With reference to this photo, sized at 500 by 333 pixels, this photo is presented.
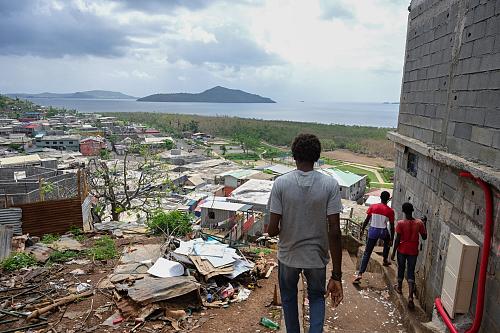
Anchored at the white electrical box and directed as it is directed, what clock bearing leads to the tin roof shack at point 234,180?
The tin roof shack is roughly at 3 o'clock from the white electrical box.

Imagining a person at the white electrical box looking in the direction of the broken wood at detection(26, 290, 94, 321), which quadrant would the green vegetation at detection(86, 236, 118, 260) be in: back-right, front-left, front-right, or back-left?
front-right

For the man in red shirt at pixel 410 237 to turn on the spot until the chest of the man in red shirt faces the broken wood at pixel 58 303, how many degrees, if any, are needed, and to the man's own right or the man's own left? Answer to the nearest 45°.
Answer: approximately 135° to the man's own left

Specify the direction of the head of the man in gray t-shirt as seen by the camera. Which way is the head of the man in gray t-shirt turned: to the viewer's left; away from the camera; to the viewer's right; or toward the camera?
away from the camera

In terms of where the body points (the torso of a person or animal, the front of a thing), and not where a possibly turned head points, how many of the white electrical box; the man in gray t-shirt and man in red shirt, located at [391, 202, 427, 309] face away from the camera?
2

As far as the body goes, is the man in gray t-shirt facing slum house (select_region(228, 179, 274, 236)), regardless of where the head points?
yes

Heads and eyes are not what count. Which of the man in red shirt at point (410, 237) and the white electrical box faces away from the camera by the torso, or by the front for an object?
the man in red shirt

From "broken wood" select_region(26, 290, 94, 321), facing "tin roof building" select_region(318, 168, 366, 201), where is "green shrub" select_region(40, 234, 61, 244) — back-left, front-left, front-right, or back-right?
front-left

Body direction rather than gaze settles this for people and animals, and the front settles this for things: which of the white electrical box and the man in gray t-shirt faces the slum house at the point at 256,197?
the man in gray t-shirt

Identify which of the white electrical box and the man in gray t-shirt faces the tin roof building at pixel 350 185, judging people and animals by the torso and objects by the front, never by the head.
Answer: the man in gray t-shirt

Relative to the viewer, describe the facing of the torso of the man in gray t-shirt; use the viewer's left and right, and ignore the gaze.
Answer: facing away from the viewer

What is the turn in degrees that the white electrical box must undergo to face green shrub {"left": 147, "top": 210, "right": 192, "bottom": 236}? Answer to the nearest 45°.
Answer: approximately 45° to its right

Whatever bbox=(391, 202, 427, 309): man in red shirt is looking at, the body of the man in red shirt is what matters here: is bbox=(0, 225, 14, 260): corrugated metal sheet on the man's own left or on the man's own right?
on the man's own left

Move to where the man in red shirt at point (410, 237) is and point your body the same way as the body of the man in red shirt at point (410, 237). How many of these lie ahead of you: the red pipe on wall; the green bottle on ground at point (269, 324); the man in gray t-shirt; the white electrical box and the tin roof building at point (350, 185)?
1

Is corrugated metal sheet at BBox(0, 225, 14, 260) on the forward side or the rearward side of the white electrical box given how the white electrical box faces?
on the forward side

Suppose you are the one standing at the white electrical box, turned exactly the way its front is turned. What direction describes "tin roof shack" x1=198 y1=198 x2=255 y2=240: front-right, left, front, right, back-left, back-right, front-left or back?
right

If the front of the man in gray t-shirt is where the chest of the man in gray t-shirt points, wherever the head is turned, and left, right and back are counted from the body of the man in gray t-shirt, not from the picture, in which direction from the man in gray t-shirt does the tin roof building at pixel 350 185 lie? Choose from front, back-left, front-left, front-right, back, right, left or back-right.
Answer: front

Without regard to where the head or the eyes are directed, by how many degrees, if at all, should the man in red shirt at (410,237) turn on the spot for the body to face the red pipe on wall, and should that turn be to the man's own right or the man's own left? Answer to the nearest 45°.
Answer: approximately 135° to the man's own right

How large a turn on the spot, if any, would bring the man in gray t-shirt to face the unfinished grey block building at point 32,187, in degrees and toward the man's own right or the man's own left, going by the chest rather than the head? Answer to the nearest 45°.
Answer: approximately 45° to the man's own left

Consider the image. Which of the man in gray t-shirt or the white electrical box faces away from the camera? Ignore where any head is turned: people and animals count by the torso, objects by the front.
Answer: the man in gray t-shirt

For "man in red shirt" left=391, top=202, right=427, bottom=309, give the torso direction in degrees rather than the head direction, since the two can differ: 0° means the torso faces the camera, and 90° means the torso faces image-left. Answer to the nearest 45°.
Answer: approximately 180°
